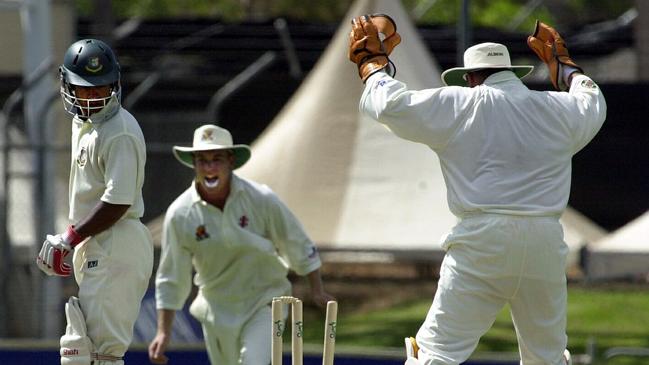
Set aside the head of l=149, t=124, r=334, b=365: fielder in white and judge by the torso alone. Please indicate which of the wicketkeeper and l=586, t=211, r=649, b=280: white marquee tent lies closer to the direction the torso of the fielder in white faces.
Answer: the wicketkeeper

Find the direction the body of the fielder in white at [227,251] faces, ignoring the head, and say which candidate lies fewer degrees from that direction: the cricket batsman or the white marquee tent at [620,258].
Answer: the cricket batsman

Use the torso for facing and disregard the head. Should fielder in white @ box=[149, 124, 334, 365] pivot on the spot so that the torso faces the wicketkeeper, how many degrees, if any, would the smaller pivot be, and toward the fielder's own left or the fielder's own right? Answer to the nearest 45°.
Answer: approximately 45° to the fielder's own left

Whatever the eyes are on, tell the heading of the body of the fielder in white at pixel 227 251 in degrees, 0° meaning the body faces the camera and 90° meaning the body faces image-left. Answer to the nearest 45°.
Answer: approximately 0°
